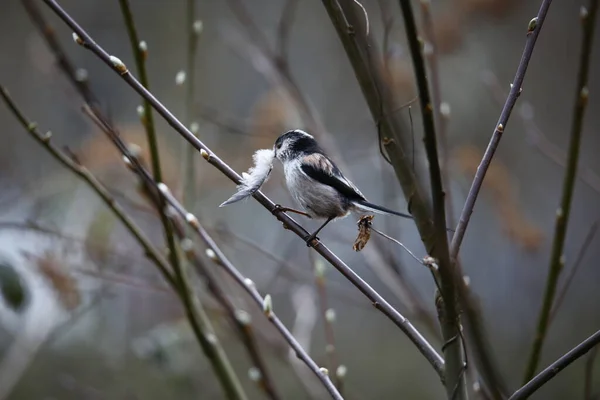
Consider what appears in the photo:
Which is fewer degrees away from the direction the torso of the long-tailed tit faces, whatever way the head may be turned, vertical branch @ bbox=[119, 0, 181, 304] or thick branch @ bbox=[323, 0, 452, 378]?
the vertical branch

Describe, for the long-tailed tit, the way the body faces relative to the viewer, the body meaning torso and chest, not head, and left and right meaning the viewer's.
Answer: facing to the left of the viewer
